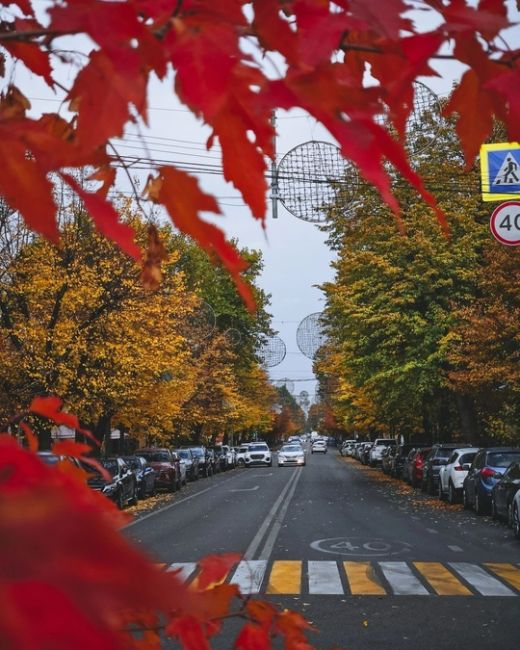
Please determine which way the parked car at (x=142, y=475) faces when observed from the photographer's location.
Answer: facing the viewer and to the right of the viewer

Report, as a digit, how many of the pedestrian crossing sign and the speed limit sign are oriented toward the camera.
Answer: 2

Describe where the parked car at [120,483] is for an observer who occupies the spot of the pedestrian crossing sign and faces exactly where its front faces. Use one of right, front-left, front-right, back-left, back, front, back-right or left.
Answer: back-right

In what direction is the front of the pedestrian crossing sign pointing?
toward the camera

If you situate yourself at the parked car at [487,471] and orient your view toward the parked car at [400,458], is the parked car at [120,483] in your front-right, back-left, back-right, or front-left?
front-left

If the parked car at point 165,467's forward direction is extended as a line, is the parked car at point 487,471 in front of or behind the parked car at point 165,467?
in front

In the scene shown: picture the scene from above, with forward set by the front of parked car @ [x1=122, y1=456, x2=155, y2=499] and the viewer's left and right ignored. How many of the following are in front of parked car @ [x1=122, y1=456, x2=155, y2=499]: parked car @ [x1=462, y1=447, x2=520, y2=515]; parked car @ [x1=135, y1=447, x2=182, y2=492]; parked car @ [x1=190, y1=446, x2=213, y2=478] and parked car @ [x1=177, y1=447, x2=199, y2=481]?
1
